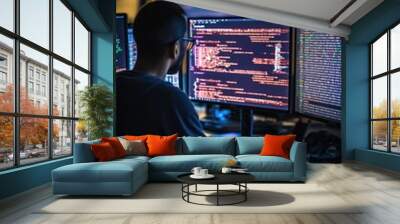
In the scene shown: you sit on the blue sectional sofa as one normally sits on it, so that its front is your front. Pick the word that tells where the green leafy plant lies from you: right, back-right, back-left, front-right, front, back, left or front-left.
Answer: back-right

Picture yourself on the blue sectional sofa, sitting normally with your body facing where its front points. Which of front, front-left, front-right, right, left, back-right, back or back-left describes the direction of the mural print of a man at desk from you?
back

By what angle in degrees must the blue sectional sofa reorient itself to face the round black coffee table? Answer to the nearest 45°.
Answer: approximately 45° to its left
